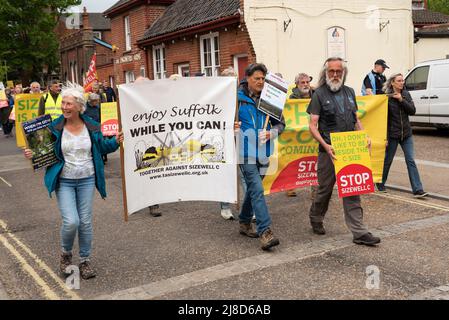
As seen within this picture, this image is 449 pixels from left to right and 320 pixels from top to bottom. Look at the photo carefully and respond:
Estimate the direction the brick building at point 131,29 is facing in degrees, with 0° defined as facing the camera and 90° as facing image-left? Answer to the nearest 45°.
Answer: approximately 45°

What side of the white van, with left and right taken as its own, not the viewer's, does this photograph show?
left

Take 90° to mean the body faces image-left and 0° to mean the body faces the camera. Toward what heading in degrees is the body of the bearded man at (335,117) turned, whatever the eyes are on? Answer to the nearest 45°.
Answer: approximately 315°

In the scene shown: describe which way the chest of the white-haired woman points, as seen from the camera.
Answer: toward the camera

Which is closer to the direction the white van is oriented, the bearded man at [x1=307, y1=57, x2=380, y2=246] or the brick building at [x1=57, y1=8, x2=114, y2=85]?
the brick building

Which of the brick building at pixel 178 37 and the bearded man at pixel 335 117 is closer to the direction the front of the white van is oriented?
the brick building

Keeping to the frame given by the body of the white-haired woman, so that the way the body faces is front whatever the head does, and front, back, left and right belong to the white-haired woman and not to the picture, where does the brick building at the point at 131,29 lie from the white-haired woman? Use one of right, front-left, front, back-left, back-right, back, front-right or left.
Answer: back

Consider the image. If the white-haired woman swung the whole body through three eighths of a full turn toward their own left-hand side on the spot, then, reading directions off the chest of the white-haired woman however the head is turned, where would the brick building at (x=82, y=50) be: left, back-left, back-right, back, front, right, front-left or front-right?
front-left

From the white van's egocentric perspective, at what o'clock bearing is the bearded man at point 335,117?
The bearded man is roughly at 9 o'clock from the white van.

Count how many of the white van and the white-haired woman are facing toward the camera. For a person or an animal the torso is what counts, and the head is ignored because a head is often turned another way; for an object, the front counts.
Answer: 1

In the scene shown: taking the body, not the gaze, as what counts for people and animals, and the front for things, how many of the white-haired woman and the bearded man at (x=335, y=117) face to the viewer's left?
0

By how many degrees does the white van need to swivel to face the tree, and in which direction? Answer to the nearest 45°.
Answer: approximately 45° to its right
